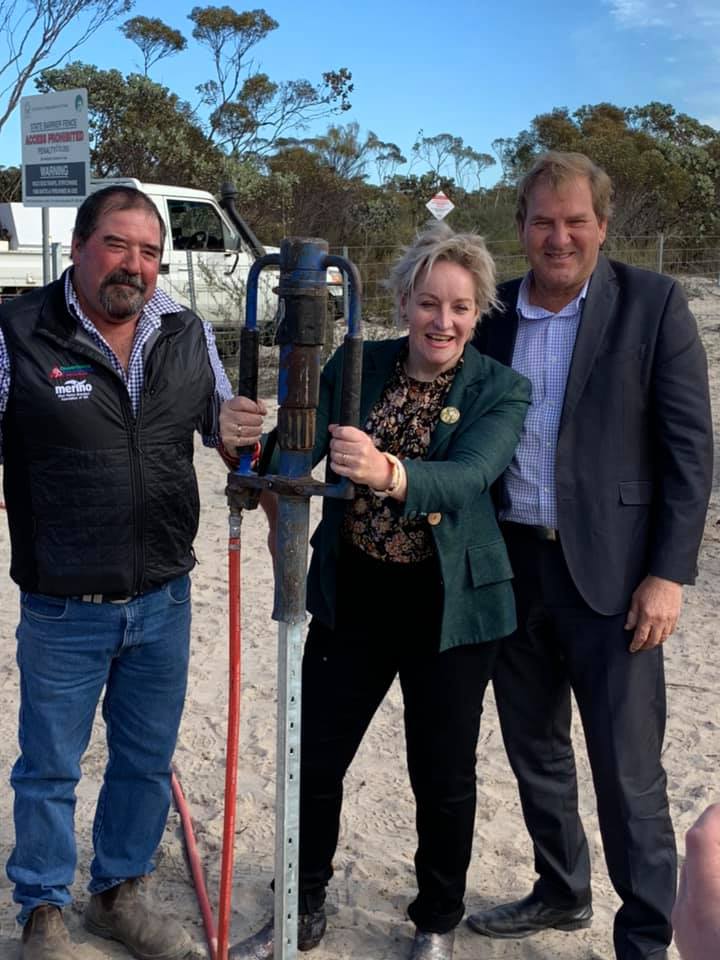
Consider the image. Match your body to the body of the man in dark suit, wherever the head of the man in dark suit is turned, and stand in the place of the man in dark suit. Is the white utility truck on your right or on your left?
on your right

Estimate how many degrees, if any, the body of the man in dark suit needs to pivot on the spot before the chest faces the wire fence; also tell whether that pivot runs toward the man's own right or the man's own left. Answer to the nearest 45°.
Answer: approximately 135° to the man's own right
